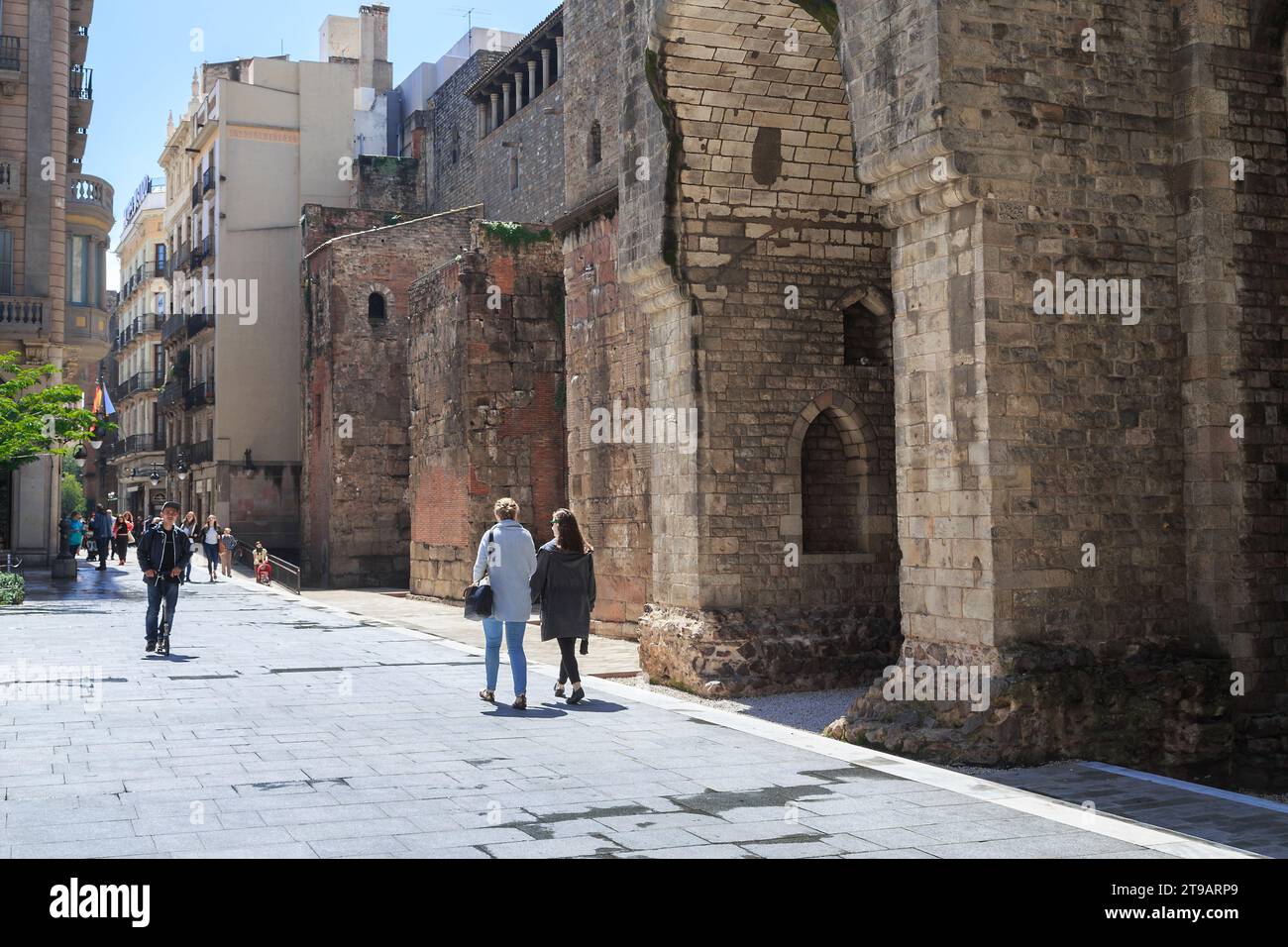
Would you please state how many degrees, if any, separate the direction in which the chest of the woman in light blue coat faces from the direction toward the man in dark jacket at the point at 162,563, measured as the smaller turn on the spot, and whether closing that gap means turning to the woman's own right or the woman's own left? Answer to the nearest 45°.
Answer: approximately 45° to the woman's own left

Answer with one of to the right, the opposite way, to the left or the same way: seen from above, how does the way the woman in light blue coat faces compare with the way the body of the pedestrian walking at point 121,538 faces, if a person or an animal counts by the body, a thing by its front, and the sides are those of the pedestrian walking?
the opposite way

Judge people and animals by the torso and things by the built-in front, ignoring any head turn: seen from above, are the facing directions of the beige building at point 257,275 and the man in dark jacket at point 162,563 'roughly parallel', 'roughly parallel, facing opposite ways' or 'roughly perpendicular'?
roughly perpendicular

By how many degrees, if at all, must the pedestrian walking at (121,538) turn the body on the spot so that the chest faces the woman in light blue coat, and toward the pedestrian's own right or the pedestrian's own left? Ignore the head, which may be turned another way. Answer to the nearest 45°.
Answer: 0° — they already face them

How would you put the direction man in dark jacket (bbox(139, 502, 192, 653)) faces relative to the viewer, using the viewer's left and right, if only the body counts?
facing the viewer

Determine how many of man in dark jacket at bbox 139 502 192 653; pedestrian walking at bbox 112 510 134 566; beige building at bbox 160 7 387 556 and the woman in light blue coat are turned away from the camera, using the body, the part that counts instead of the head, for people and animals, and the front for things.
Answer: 1

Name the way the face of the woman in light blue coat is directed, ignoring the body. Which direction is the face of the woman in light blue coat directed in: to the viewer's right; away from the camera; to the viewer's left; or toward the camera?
away from the camera

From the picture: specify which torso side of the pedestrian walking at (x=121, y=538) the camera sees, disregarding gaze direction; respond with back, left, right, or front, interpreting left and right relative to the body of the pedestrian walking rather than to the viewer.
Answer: front

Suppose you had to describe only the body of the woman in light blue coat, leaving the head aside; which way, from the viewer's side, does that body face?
away from the camera

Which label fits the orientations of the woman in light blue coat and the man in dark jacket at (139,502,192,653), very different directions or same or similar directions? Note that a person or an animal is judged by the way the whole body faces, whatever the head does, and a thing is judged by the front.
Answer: very different directions
